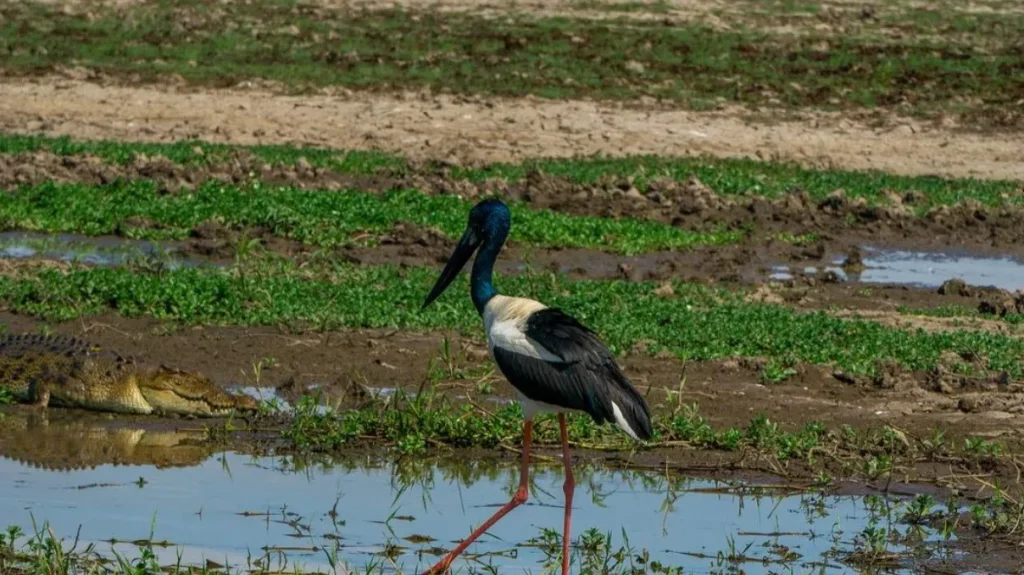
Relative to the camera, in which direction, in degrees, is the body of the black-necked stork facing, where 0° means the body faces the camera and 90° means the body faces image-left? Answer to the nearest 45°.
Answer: approximately 90°

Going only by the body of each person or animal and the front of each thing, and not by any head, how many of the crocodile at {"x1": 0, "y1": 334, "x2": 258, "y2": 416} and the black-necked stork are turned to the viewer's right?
1

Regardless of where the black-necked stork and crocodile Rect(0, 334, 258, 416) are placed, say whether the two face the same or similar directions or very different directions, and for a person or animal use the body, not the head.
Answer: very different directions

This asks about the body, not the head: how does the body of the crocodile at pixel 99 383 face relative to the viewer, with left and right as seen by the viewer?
facing to the right of the viewer

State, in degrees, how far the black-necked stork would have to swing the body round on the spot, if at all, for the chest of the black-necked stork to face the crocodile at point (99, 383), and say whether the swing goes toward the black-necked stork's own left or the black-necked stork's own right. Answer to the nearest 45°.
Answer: approximately 45° to the black-necked stork's own right

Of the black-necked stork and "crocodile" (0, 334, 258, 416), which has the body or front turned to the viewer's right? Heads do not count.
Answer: the crocodile

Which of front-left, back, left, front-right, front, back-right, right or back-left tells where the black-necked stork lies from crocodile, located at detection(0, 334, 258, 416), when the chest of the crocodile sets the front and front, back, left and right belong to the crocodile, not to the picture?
front-right
